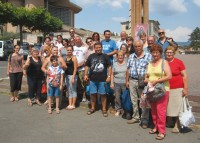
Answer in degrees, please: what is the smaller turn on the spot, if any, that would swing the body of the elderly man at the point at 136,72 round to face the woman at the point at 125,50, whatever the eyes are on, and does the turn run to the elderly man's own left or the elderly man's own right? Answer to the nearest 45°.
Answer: approximately 135° to the elderly man's own right

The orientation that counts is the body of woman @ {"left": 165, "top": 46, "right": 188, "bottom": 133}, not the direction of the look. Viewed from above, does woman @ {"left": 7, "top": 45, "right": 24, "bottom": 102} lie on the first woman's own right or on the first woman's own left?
on the first woman's own right

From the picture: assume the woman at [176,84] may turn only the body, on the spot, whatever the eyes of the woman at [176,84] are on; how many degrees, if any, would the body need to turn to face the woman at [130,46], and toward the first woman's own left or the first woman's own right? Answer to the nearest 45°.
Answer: approximately 90° to the first woman's own right

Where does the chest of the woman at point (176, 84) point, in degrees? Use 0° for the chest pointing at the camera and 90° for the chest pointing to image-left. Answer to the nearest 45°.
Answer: approximately 45°

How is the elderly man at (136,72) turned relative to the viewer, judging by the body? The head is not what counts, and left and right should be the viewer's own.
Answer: facing the viewer and to the left of the viewer

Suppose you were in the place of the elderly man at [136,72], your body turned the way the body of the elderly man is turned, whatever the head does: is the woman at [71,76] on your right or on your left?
on your right

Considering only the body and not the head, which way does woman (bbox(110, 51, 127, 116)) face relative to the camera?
toward the camera

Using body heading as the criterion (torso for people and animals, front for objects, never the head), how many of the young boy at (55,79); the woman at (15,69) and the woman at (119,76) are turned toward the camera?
3

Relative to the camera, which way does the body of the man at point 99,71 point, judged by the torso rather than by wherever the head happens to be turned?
toward the camera

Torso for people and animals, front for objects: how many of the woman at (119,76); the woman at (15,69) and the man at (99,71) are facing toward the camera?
3

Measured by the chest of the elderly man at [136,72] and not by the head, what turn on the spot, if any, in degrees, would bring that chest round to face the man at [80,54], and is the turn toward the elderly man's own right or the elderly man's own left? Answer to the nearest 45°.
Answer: approximately 90° to the elderly man's own right

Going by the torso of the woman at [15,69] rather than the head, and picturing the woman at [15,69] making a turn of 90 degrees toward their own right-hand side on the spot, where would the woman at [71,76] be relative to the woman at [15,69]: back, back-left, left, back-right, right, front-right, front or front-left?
back-left

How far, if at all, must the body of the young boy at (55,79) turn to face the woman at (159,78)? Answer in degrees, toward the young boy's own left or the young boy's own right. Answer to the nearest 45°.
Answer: approximately 45° to the young boy's own left
